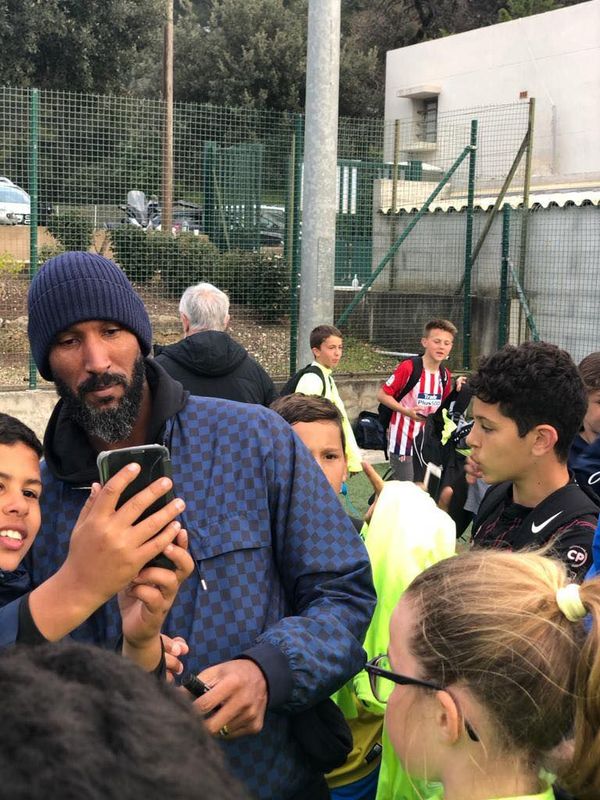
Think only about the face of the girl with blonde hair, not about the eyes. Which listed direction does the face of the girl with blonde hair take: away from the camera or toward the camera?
away from the camera

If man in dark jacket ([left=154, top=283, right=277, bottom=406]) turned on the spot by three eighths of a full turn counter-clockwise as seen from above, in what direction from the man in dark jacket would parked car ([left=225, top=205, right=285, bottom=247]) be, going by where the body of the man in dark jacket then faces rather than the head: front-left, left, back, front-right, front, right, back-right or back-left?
back-right

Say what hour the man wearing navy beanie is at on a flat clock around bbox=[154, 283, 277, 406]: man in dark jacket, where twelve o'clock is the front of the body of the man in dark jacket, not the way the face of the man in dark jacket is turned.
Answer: The man wearing navy beanie is roughly at 6 o'clock from the man in dark jacket.

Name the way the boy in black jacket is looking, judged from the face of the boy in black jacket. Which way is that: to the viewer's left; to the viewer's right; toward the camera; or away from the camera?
to the viewer's left

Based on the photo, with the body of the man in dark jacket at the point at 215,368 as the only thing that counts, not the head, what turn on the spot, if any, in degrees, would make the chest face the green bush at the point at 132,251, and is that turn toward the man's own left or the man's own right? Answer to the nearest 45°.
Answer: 0° — they already face it

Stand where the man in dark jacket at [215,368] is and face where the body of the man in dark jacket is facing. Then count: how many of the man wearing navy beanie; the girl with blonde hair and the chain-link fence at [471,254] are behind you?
2

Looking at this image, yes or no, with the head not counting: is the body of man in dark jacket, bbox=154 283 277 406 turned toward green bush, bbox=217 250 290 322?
yes

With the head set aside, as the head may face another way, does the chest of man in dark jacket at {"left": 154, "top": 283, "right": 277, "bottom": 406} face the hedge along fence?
yes

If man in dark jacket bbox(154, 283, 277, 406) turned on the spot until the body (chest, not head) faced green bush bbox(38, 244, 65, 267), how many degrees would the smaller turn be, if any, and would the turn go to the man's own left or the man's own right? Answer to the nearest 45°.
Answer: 0° — they already face it

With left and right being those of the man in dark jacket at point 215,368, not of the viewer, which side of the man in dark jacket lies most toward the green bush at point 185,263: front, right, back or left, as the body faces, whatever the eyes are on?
front

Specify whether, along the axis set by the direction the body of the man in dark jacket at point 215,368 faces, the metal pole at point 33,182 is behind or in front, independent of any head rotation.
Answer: in front

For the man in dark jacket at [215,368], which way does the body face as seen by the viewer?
away from the camera

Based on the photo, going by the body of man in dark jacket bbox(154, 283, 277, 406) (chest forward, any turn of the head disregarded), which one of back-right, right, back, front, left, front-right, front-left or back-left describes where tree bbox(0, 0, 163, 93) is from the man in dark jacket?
front

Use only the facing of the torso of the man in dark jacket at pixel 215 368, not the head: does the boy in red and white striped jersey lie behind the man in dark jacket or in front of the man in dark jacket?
in front
